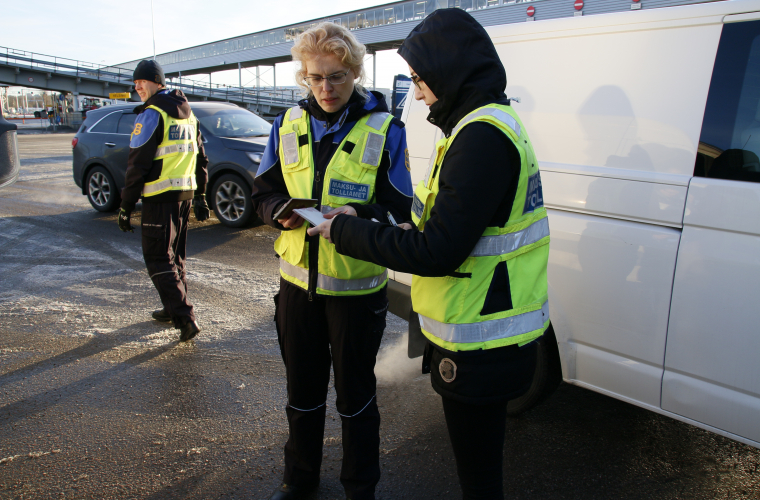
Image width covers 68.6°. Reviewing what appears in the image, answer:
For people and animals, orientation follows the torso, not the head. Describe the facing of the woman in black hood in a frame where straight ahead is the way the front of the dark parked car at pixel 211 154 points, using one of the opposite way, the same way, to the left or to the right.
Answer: the opposite way

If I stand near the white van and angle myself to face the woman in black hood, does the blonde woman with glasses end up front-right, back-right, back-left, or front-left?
front-right

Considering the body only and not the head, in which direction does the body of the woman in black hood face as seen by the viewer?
to the viewer's left

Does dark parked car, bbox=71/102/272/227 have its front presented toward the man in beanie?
no

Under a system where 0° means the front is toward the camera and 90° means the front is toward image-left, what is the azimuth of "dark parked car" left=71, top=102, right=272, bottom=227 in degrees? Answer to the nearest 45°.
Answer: approximately 315°

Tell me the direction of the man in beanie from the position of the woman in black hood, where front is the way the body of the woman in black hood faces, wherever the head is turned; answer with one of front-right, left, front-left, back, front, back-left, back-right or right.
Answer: front-right

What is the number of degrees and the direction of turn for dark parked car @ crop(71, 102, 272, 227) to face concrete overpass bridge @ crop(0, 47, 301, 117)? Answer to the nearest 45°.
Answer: approximately 135° to its left

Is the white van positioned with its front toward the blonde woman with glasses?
no

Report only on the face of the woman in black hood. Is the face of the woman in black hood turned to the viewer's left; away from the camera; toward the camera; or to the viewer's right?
to the viewer's left

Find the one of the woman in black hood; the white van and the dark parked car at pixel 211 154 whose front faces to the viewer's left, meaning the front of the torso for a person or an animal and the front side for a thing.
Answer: the woman in black hood
